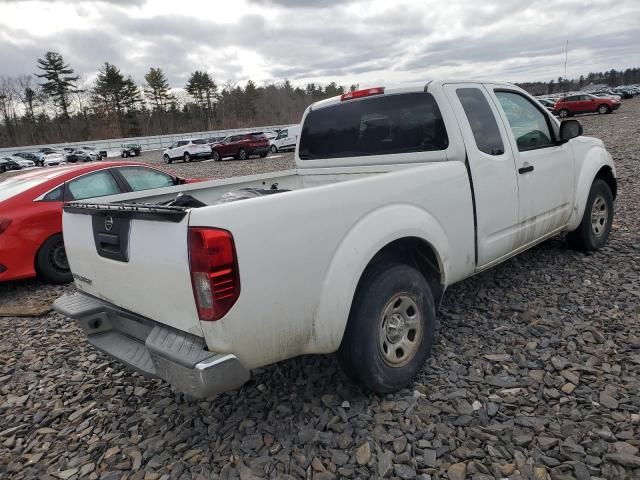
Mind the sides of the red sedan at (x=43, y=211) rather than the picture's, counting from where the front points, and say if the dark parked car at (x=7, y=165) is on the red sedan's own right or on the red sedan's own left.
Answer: on the red sedan's own left

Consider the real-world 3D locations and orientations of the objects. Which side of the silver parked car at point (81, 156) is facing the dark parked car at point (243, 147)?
left

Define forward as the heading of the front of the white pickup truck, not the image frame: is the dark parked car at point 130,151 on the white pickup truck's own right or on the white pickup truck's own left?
on the white pickup truck's own left

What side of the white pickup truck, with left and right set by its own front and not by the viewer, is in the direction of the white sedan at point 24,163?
left

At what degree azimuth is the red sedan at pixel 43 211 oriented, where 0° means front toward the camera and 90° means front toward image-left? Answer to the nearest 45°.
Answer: approximately 225°

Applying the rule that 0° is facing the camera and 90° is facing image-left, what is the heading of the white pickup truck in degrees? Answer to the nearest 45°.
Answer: approximately 225°

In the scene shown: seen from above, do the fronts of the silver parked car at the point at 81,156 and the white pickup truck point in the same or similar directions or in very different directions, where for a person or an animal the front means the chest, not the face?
very different directions
